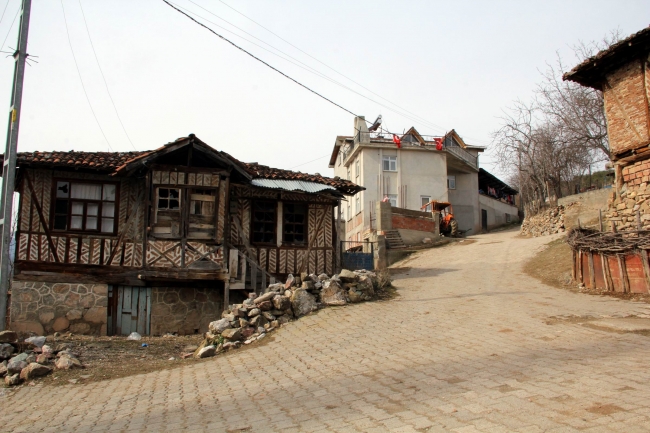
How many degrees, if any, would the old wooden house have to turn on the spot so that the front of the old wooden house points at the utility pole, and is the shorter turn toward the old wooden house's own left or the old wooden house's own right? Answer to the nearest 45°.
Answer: approximately 45° to the old wooden house's own right

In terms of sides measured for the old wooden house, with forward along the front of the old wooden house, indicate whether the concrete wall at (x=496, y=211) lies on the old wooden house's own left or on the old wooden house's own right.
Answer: on the old wooden house's own left

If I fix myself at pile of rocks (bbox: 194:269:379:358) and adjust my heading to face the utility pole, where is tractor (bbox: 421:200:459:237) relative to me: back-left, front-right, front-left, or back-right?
back-right

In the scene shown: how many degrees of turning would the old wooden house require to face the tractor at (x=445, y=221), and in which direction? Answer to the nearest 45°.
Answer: approximately 135° to its left

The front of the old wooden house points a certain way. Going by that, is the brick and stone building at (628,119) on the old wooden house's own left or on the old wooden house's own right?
on the old wooden house's own left

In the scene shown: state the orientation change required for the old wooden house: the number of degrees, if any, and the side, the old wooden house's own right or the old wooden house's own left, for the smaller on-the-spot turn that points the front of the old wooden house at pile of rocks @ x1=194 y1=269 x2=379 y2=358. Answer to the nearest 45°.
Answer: approximately 45° to the old wooden house's own left

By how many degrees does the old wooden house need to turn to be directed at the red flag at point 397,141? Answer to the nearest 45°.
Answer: approximately 135° to its left

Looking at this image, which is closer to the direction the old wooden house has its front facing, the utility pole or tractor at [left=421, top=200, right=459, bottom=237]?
the utility pole

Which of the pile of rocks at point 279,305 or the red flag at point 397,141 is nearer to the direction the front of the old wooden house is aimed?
the pile of rocks

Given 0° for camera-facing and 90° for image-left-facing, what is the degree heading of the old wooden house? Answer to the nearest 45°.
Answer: approximately 0°
